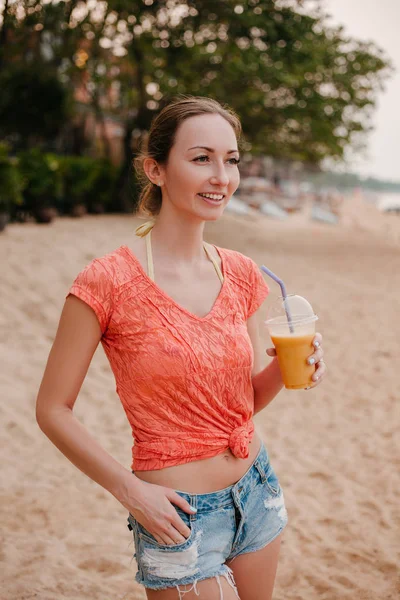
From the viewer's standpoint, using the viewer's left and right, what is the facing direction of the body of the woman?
facing the viewer and to the right of the viewer

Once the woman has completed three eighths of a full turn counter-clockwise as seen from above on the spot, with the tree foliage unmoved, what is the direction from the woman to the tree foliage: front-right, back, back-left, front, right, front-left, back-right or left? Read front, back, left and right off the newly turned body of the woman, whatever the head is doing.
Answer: front

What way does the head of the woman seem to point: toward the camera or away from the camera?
toward the camera
